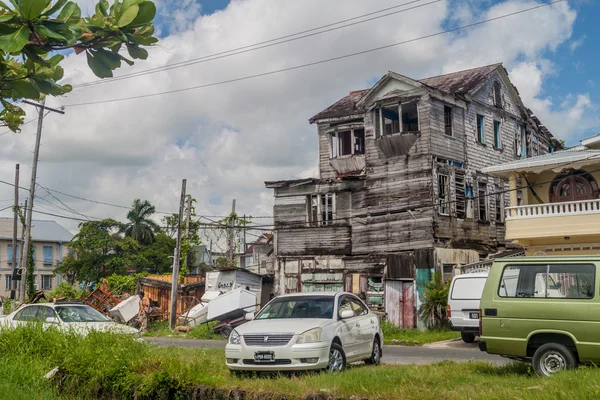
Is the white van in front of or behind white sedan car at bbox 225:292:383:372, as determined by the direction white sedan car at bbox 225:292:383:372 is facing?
behind

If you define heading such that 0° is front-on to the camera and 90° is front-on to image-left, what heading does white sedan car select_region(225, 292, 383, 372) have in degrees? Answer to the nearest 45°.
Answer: approximately 45°

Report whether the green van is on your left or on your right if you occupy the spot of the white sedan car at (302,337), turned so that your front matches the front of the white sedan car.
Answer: on your left

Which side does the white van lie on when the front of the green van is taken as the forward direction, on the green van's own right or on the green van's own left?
on the green van's own left

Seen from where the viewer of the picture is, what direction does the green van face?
facing to the right of the viewer

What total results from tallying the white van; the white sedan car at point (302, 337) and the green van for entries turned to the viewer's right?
1

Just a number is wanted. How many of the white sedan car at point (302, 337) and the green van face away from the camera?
0

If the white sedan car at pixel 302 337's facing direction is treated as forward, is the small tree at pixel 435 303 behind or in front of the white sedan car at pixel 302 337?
behind

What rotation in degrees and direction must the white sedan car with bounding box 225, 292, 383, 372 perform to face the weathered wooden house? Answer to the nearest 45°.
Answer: approximately 135° to its right

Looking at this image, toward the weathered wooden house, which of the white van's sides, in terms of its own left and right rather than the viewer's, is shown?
front
